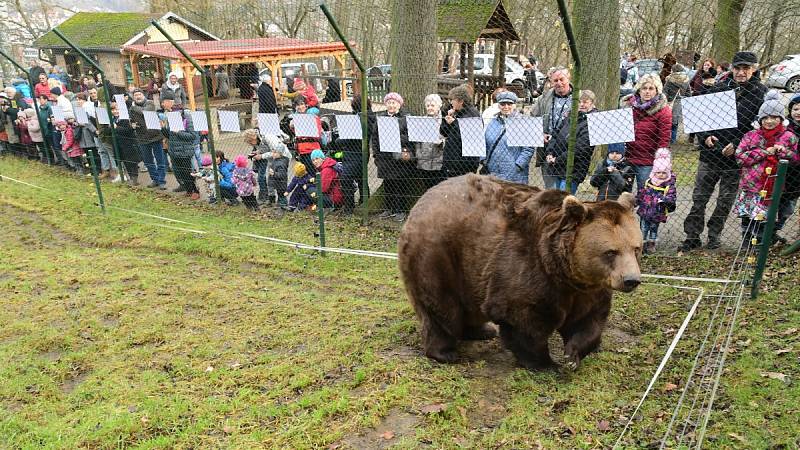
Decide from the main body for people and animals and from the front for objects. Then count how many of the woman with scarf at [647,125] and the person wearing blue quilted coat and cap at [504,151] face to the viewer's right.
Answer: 0

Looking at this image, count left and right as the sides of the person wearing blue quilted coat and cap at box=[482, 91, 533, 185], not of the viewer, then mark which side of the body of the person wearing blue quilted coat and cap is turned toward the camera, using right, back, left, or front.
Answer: front

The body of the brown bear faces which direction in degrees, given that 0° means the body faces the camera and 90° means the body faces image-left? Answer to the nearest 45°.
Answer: approximately 315°

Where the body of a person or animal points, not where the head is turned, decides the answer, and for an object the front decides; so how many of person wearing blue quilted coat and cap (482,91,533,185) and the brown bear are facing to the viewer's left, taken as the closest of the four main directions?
0

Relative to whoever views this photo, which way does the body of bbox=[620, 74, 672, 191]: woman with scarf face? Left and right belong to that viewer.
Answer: facing the viewer and to the left of the viewer

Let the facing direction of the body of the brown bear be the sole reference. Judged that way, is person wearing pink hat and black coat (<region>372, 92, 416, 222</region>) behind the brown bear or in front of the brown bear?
behind

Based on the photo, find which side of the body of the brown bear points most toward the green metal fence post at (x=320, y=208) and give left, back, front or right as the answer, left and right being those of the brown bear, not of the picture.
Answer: back

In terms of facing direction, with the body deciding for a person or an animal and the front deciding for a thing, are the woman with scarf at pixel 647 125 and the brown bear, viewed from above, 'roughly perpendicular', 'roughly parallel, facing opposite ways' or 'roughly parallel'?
roughly perpendicular

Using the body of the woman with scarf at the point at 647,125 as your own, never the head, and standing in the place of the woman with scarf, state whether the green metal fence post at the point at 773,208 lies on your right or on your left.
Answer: on your left

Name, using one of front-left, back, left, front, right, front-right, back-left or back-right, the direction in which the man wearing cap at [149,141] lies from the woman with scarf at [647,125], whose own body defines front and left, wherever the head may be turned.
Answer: front-right

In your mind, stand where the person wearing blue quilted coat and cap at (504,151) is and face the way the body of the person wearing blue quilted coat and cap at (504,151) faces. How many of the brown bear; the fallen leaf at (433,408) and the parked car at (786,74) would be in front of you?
2
